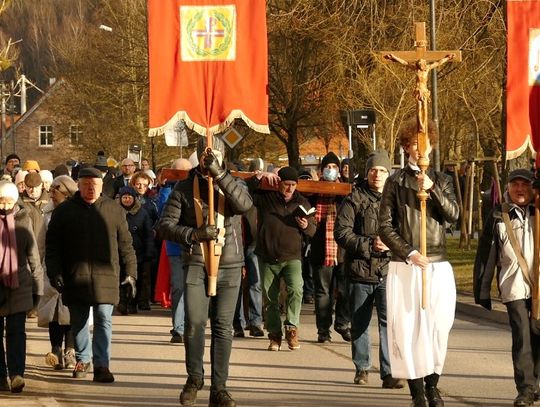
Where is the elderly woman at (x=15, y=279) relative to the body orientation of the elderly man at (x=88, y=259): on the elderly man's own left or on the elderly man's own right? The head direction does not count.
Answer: on the elderly man's own right

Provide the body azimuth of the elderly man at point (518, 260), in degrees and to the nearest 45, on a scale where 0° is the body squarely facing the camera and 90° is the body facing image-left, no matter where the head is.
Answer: approximately 0°

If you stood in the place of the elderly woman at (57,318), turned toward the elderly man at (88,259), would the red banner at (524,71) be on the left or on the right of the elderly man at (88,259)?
left

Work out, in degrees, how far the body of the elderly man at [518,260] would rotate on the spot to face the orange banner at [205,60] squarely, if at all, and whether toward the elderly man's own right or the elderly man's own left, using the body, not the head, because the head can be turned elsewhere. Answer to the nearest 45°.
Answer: approximately 90° to the elderly man's own right

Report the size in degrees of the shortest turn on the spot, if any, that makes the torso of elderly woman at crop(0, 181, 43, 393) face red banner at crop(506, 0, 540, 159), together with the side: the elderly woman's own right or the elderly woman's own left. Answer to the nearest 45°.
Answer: approximately 90° to the elderly woman's own left
